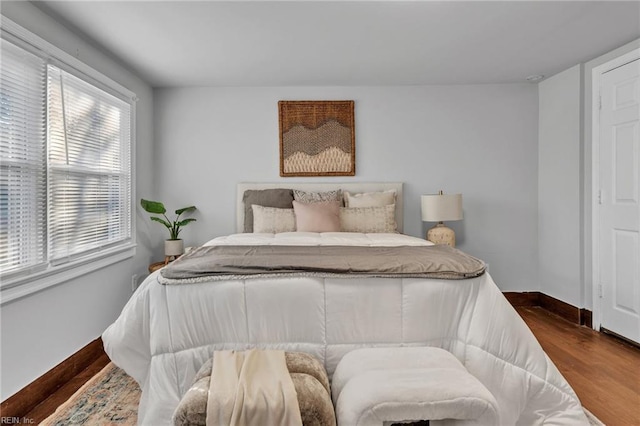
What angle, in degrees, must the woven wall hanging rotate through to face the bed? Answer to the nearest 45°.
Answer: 0° — it already faces it

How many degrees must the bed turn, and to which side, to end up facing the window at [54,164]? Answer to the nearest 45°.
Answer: approximately 90° to its right

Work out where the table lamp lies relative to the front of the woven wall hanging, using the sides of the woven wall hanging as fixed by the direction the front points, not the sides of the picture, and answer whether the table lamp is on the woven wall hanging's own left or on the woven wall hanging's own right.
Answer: on the woven wall hanging's own left

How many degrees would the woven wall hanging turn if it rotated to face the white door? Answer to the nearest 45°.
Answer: approximately 90° to its left

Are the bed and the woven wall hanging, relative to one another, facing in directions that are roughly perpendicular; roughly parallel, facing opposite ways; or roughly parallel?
roughly parallel

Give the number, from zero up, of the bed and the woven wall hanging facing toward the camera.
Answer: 2

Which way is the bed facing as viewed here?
toward the camera

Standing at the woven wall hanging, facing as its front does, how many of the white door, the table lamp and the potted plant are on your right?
1

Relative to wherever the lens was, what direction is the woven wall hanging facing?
facing the viewer

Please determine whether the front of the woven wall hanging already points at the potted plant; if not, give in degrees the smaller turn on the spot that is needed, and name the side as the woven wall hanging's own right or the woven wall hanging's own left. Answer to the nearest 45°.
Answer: approximately 90° to the woven wall hanging's own right

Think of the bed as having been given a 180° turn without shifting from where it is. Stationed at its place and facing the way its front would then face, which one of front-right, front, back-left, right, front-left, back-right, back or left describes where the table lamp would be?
front-right
